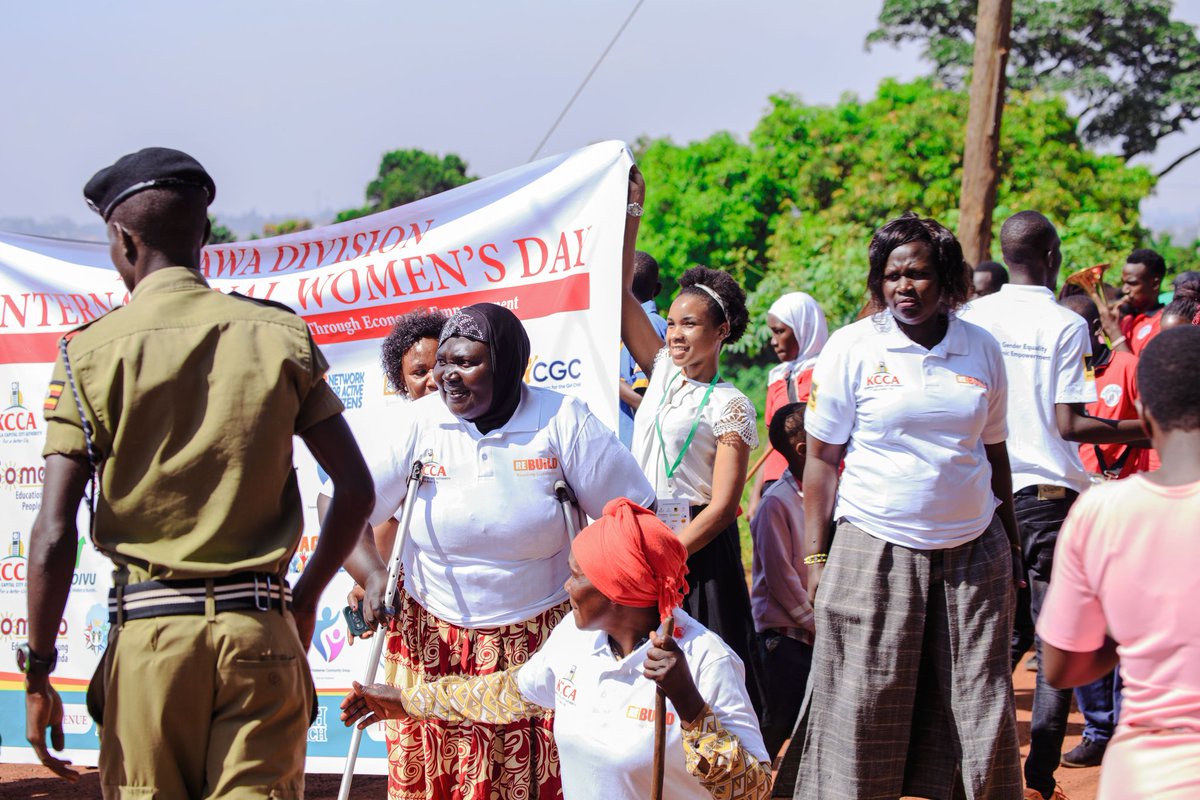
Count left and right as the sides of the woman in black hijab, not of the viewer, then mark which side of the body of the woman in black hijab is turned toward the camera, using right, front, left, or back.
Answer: front

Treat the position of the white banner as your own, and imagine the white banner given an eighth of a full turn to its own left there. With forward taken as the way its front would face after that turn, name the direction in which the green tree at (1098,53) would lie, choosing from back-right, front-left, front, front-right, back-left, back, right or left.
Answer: left

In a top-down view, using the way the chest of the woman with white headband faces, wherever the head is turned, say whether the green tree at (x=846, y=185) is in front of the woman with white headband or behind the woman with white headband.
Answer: behind

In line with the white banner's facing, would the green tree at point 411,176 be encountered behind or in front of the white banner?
behind

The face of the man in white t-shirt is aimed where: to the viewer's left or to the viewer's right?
to the viewer's right

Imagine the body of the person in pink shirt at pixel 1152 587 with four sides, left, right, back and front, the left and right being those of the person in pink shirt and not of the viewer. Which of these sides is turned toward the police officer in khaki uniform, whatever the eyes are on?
left

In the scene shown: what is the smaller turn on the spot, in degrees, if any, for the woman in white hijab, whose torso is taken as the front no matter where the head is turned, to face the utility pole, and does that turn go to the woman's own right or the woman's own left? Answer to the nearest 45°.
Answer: approximately 180°

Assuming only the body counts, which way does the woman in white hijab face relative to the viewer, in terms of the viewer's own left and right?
facing the viewer and to the left of the viewer

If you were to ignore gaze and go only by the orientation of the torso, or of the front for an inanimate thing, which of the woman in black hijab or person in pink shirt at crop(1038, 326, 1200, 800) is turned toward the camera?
the woman in black hijab

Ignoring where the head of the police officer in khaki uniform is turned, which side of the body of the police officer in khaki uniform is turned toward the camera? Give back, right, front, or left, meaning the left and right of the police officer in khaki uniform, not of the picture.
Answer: back

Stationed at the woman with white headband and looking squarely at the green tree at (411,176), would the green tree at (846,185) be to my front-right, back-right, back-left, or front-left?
front-right

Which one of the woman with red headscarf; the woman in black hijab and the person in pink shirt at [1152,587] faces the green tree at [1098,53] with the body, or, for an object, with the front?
the person in pink shirt

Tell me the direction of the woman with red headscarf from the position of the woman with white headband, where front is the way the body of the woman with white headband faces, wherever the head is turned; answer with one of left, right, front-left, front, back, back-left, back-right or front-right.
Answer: front-left

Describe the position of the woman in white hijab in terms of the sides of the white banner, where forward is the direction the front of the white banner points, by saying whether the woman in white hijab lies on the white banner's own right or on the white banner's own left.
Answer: on the white banner's own left

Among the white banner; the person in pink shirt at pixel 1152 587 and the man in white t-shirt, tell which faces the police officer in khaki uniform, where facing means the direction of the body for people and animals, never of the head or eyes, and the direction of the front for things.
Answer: the white banner

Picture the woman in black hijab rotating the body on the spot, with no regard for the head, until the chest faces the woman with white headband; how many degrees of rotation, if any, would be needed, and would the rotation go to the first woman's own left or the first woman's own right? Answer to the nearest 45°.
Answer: approximately 135° to the first woman's own left

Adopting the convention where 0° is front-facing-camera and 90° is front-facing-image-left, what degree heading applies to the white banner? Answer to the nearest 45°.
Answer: approximately 0°
